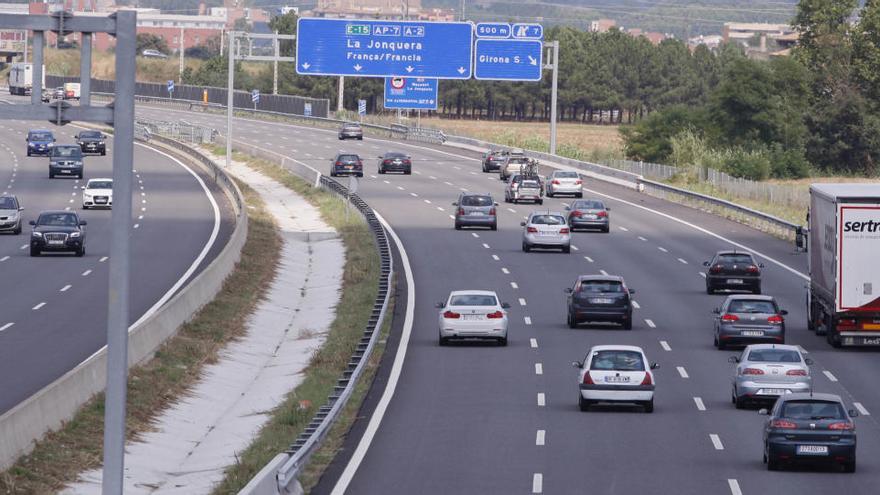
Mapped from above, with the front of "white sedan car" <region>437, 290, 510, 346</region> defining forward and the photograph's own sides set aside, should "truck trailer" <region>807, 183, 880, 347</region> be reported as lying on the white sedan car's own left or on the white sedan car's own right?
on the white sedan car's own right

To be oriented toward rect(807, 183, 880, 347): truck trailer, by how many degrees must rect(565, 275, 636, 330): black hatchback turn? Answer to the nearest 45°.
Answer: approximately 135° to its right

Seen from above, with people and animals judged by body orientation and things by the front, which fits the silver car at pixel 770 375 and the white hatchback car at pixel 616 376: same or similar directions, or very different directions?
same or similar directions

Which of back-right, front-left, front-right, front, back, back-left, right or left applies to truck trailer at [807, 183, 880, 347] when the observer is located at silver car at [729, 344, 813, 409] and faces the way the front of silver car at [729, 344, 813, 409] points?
front

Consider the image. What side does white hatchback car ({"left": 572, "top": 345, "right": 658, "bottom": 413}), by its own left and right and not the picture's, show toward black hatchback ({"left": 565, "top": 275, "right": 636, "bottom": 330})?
front

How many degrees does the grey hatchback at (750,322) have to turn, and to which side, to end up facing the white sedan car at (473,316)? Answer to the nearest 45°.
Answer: approximately 90° to its left

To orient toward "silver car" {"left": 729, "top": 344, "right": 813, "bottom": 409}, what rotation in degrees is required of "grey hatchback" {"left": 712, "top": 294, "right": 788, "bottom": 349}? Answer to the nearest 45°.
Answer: approximately 180°

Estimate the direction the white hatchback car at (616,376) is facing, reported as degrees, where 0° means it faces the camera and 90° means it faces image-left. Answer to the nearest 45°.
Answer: approximately 180°

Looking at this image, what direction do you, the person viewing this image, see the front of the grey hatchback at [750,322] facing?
facing away from the viewer

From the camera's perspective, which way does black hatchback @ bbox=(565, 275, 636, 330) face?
away from the camera

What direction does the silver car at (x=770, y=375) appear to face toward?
away from the camera

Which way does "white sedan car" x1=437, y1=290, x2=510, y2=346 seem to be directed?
away from the camera

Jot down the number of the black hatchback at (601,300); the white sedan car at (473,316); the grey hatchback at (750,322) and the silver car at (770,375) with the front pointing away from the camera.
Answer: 4

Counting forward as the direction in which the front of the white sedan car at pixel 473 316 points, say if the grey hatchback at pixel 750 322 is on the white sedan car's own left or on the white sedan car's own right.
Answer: on the white sedan car's own right

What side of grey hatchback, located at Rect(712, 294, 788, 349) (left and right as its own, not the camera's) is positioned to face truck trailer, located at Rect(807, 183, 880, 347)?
right
